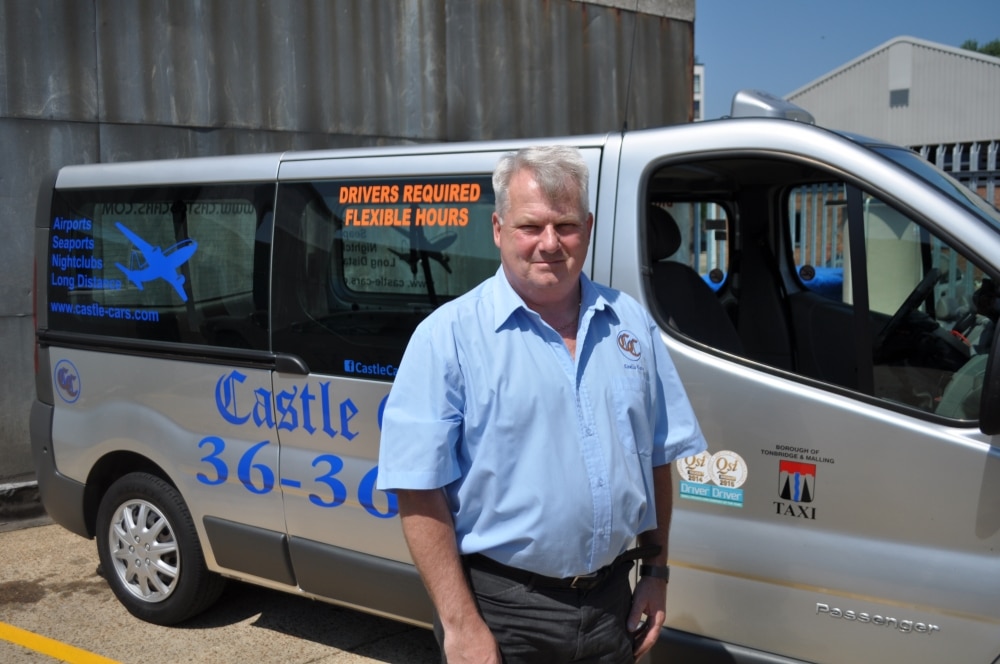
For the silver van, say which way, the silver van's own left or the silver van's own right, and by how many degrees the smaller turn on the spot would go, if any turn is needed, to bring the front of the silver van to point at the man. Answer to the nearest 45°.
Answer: approximately 45° to the silver van's own right

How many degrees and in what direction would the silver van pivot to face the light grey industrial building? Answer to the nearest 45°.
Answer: approximately 90° to its left

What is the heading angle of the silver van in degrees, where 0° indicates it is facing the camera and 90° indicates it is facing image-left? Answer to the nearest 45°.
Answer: approximately 315°
